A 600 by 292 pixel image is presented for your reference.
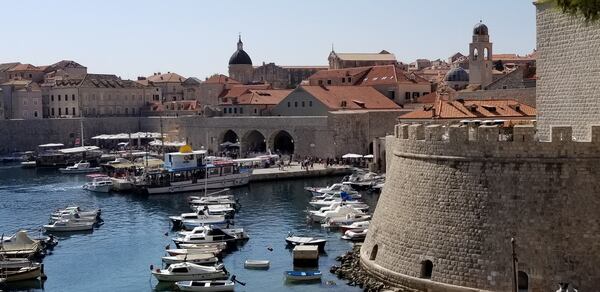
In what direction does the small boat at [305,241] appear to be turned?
to the viewer's left

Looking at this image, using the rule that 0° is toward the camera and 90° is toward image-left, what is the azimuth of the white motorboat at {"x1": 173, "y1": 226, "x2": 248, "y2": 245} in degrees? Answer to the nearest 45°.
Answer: approximately 90°

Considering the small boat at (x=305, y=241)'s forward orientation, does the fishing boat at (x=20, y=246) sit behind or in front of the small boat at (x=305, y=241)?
in front

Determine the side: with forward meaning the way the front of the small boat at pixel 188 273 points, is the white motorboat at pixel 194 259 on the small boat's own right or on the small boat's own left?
on the small boat's own right

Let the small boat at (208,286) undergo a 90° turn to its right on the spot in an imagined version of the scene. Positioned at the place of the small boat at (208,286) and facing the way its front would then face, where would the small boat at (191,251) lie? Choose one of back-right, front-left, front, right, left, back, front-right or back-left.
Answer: front

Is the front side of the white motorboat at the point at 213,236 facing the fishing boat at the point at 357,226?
no

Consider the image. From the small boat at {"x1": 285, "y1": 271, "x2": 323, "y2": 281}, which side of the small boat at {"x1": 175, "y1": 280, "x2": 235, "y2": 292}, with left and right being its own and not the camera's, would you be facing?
back

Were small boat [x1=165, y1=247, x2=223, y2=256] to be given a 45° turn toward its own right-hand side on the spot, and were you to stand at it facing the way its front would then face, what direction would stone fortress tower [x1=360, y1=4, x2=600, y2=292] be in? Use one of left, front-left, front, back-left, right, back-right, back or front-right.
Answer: back

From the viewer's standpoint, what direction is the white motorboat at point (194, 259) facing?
to the viewer's left

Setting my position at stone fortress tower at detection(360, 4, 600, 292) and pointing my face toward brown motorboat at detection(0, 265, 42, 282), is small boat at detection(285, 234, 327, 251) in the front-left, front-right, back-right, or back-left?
front-right

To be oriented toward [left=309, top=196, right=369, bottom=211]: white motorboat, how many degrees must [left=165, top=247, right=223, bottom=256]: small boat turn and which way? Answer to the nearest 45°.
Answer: approximately 135° to its right
